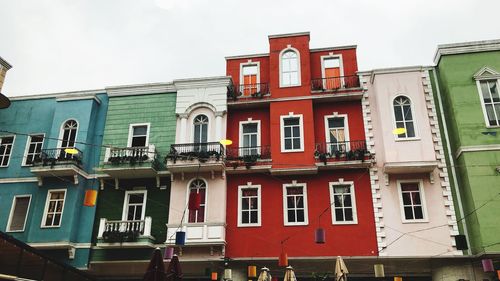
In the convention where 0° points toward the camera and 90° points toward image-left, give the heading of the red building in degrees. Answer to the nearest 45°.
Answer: approximately 0°

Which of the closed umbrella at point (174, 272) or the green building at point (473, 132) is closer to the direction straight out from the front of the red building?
the closed umbrella

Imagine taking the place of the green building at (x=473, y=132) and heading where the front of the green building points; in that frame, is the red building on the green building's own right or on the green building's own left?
on the green building's own right

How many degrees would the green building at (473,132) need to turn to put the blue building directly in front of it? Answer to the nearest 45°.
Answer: approximately 90° to its right

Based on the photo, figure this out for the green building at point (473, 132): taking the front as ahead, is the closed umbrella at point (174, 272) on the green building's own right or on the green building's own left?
on the green building's own right

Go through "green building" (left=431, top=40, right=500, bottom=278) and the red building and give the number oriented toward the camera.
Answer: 2
